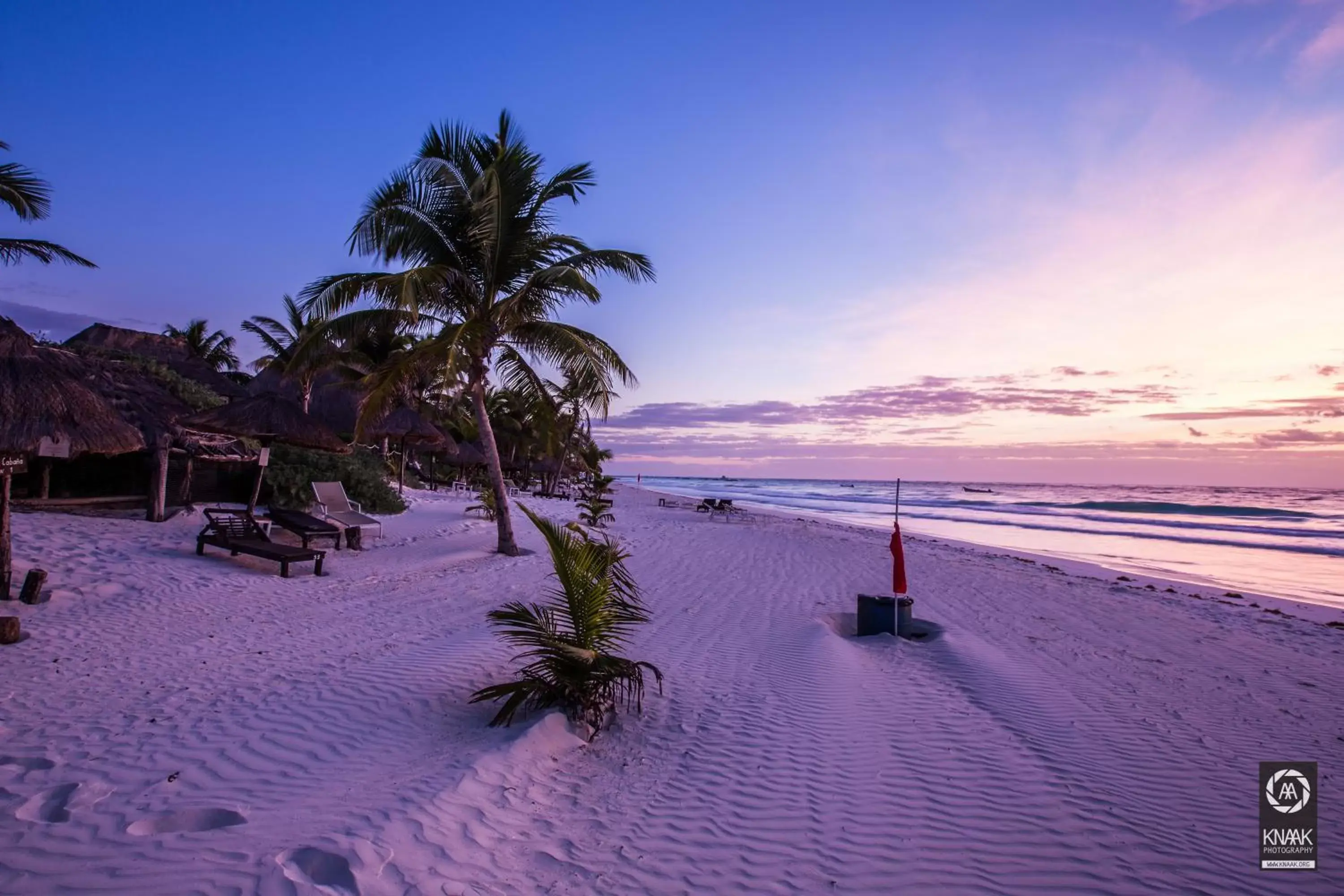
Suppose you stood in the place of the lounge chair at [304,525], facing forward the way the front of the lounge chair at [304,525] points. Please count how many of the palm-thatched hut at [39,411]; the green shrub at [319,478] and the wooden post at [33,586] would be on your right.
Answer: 2

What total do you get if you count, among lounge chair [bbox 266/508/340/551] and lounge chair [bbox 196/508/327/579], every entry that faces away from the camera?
0

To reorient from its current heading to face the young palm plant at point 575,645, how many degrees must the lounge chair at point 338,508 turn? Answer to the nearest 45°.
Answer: approximately 45° to its right

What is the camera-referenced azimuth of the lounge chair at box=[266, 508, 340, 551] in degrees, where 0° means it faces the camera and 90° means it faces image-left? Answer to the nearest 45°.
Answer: approximately 315°

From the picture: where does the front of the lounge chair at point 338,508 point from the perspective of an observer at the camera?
facing the viewer and to the right of the viewer

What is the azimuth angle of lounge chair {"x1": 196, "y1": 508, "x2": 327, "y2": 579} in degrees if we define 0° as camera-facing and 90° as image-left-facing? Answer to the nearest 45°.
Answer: approximately 315°

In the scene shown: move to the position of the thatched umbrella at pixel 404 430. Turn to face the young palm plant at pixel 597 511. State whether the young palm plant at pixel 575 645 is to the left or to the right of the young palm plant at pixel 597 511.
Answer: right

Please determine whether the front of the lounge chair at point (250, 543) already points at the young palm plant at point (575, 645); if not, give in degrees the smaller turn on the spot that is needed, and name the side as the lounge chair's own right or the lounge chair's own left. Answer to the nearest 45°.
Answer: approximately 45° to the lounge chair's own right

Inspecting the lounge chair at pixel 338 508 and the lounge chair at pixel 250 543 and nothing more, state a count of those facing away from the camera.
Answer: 0

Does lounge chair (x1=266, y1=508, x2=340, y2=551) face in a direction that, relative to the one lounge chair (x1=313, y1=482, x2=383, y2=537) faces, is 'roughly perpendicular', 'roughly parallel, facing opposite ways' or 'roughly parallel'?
roughly parallel

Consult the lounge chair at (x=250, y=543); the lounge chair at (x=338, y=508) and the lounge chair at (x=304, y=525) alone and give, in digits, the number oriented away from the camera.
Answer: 0
